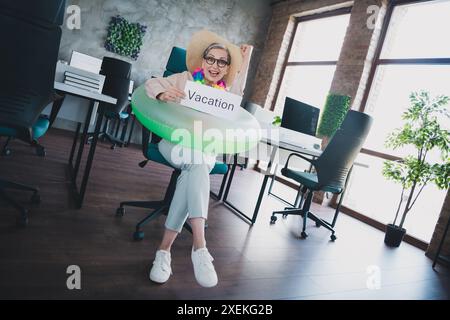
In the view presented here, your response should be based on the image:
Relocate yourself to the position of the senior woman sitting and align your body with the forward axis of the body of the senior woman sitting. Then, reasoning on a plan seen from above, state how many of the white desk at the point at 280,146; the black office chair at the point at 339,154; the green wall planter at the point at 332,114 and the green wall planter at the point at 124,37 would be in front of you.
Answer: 0

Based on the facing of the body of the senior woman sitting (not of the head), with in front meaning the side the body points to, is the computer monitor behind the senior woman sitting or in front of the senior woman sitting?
behind

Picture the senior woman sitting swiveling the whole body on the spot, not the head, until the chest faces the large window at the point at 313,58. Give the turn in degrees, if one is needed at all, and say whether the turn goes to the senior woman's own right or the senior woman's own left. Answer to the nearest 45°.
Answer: approximately 180°

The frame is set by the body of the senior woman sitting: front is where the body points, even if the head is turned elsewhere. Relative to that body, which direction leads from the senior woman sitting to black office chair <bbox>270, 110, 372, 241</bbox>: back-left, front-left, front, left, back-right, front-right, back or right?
back-left

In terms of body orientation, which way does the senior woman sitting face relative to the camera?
toward the camera

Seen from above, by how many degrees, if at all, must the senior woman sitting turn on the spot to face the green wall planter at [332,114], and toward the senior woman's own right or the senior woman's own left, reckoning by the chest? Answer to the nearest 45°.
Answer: approximately 135° to the senior woman's own left

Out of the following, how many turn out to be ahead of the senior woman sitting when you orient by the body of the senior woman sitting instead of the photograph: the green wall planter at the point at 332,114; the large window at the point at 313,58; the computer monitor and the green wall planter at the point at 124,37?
0

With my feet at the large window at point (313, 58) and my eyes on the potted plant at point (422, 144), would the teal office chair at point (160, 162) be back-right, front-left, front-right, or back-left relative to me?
front-right

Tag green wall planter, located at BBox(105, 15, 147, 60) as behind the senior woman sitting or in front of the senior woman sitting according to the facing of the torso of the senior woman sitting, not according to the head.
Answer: behind

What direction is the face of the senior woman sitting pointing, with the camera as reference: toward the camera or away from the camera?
toward the camera

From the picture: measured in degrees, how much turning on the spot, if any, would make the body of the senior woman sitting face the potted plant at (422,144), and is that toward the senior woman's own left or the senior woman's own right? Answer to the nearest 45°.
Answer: approximately 135° to the senior woman's own left

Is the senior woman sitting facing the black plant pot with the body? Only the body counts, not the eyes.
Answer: no

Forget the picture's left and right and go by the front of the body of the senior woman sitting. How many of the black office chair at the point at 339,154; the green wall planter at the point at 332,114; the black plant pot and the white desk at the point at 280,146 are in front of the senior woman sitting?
0

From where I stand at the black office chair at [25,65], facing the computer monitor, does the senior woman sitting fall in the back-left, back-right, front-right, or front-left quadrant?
front-right

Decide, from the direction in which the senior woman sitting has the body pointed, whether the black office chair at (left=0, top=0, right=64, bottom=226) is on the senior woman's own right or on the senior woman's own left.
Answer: on the senior woman's own right

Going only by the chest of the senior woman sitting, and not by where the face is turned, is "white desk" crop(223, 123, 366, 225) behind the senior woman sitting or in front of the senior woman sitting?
behind
